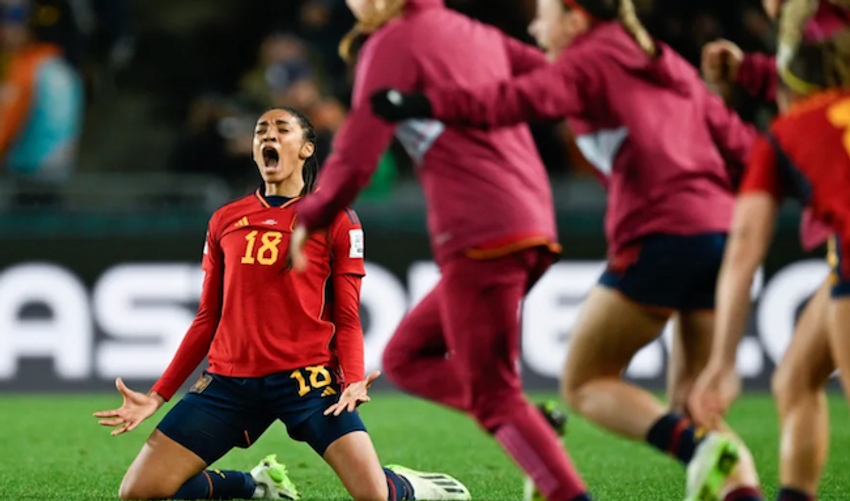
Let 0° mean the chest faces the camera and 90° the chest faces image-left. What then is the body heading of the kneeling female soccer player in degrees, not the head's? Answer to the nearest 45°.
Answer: approximately 45°
